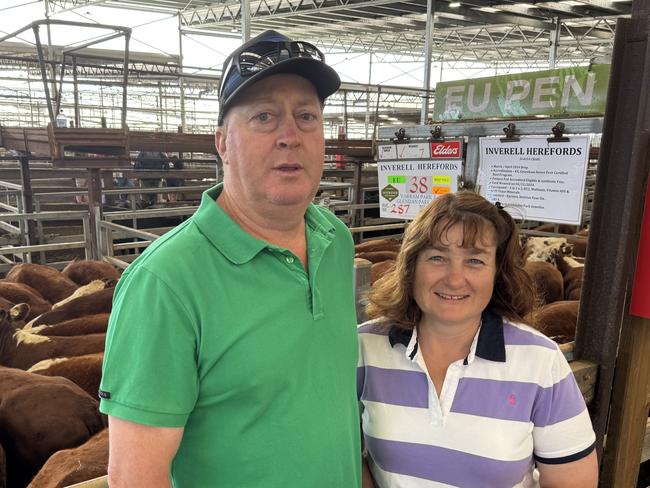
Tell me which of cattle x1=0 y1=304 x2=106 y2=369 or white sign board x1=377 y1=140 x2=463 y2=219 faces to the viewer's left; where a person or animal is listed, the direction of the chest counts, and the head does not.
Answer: the cattle

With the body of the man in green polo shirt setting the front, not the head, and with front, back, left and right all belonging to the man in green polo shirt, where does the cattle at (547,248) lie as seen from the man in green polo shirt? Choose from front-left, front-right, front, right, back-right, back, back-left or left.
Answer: left

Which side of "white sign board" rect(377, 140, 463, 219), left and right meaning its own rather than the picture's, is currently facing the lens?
front

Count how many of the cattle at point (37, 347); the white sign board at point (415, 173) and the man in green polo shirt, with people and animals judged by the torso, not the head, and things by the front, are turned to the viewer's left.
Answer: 1

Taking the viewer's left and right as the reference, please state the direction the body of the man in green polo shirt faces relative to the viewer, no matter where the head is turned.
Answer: facing the viewer and to the right of the viewer

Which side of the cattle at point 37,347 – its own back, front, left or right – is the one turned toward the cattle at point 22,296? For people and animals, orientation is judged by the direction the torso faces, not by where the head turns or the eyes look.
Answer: right

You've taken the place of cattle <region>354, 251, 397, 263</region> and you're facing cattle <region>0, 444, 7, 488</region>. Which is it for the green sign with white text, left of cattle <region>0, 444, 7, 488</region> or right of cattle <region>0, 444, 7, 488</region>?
left

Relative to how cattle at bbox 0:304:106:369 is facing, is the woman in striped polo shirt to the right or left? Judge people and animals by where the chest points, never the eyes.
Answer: on its left

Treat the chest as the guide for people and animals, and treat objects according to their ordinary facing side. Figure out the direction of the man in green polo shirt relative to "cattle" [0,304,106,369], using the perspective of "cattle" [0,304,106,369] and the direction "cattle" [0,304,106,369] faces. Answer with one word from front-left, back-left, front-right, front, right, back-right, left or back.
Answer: left

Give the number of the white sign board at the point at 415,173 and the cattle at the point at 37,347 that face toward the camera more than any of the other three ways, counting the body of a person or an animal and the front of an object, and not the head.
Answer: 1

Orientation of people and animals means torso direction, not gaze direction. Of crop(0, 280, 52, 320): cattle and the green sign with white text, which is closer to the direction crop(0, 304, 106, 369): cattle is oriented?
the cattle

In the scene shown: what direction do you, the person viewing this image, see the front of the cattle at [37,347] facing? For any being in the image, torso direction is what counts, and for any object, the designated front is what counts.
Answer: facing to the left of the viewer
